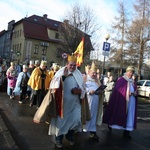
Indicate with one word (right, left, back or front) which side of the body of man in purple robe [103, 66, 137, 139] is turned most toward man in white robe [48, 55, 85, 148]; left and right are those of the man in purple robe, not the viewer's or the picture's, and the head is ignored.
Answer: right

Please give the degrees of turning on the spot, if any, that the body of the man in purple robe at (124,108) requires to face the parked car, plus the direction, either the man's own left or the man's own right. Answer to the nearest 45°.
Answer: approximately 135° to the man's own left

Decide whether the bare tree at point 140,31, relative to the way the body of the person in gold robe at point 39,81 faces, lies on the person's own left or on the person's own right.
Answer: on the person's own left

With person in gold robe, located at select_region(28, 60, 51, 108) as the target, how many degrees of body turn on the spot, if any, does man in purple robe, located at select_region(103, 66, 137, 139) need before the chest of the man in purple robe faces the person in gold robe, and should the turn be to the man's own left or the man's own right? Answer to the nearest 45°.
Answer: approximately 180°

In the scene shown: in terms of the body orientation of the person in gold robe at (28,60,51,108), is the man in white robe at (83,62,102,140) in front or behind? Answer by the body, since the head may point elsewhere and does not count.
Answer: in front

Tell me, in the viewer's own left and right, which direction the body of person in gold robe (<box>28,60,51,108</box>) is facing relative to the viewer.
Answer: facing the viewer and to the right of the viewer

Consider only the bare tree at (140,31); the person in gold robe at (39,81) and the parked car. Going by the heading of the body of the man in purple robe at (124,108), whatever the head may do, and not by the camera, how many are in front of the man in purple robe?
0

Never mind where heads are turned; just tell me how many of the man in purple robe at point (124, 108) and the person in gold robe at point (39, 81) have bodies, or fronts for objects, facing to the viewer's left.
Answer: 0

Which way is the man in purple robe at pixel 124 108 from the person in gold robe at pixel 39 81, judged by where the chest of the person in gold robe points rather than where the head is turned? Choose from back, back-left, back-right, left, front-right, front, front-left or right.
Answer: front

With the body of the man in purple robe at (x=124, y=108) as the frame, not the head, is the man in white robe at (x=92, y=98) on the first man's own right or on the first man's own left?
on the first man's own right

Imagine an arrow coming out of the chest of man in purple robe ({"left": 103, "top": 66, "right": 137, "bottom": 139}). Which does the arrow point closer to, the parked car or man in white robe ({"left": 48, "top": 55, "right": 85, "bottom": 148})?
the man in white robe

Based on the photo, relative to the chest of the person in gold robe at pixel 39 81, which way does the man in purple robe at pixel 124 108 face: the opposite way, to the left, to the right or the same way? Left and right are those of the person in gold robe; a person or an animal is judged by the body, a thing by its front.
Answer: the same way

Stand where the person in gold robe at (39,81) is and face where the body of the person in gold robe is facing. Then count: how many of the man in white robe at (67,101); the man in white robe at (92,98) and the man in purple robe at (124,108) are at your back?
0

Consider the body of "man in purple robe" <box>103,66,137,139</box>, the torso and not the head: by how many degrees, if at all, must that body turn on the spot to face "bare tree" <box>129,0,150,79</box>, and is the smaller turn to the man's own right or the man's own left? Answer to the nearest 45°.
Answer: approximately 135° to the man's own left
